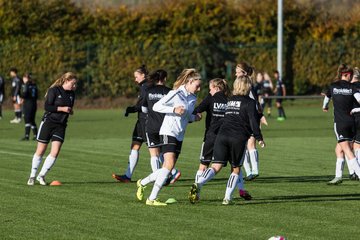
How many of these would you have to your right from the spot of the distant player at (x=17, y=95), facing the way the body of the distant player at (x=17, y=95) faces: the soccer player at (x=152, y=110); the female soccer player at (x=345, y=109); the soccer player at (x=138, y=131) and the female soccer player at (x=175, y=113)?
0

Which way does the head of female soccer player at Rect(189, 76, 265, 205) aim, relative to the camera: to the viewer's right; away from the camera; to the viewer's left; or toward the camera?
away from the camera

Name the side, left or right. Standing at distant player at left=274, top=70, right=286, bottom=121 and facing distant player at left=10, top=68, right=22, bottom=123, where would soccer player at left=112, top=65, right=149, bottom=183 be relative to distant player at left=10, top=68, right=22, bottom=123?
left

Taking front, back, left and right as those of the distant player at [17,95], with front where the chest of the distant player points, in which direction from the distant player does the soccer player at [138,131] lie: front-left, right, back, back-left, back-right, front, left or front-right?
left

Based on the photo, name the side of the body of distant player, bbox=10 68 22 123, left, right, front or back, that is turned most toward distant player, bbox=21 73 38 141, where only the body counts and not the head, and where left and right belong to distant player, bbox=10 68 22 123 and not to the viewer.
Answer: left

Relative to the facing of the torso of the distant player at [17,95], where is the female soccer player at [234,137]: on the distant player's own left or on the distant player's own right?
on the distant player's own left

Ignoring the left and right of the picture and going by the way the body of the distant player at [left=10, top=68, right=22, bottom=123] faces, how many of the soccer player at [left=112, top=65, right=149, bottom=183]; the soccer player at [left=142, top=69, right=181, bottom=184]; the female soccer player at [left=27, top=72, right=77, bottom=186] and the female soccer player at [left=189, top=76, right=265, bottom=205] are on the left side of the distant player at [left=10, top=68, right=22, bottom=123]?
4
